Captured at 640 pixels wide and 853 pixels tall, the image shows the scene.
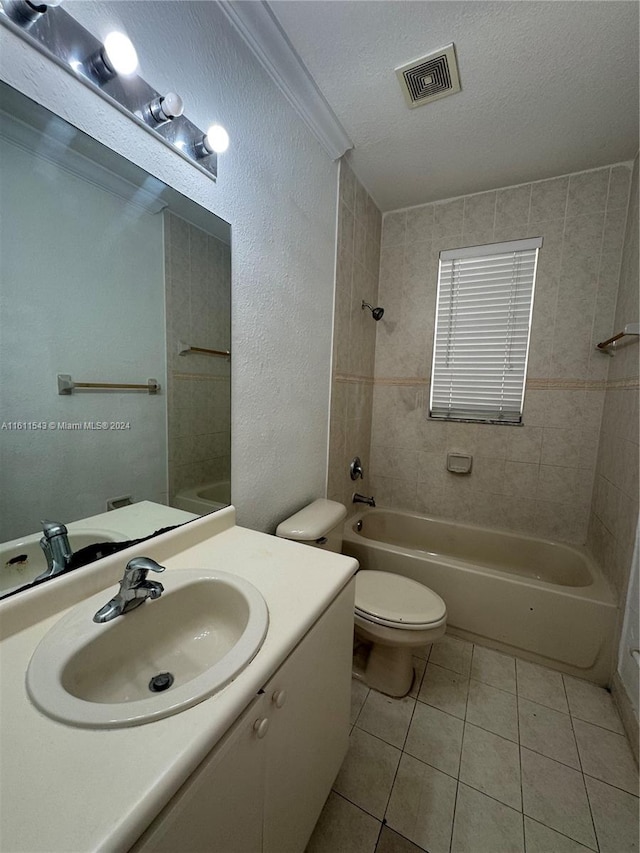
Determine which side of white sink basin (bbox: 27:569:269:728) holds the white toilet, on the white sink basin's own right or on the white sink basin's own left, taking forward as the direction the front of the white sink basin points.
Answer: on the white sink basin's own left

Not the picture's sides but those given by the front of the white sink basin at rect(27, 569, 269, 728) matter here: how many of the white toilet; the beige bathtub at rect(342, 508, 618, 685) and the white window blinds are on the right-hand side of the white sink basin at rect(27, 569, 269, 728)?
0

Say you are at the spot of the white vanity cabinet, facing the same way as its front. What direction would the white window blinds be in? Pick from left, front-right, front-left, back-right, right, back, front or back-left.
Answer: left

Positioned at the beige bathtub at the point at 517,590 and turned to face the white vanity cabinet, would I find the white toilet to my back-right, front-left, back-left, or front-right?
front-right

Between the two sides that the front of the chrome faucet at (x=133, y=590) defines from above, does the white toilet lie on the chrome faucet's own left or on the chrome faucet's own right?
on the chrome faucet's own left

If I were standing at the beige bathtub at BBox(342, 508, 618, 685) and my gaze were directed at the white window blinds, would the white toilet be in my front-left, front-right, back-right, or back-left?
back-left

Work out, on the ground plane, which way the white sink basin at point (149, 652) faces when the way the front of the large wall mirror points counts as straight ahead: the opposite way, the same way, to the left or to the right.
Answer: the same way

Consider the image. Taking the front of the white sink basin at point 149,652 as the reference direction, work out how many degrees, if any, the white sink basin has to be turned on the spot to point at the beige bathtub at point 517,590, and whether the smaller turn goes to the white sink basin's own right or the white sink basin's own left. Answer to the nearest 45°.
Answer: approximately 45° to the white sink basin's own left

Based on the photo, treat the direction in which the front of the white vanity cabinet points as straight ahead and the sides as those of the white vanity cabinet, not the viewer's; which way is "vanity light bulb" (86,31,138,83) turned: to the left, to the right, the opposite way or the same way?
the same way

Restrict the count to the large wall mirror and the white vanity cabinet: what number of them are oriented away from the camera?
0

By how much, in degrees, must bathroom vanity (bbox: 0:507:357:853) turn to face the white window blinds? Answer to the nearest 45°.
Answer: approximately 90° to its left

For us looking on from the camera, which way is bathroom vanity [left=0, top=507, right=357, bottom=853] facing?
facing the viewer and to the right of the viewer

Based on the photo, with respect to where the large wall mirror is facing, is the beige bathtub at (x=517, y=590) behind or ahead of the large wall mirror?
ahead

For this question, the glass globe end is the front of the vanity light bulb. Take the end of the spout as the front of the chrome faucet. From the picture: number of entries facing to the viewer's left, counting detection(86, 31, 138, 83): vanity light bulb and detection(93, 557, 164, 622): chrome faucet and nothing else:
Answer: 0
